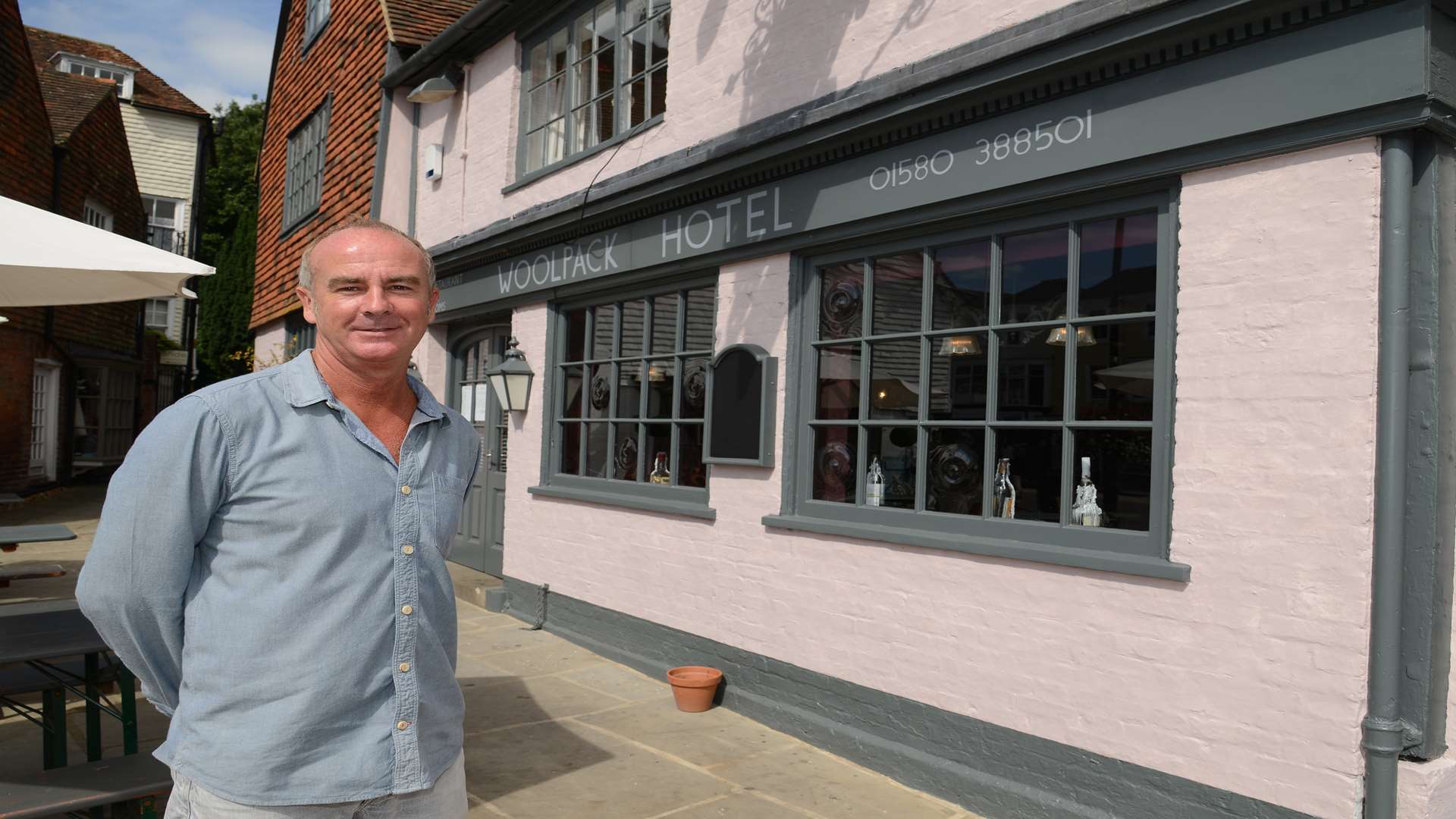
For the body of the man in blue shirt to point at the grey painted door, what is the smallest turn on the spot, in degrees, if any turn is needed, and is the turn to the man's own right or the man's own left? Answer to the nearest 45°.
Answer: approximately 135° to the man's own left

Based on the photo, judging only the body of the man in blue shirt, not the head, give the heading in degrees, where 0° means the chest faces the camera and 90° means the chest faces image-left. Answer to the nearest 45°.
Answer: approximately 315°

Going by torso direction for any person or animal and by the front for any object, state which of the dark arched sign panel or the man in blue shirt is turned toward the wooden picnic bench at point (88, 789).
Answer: the dark arched sign panel

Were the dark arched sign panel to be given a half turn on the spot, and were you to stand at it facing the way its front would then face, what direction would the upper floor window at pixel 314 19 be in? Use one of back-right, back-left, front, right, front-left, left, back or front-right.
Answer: left

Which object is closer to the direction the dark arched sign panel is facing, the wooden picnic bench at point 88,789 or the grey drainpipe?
the wooden picnic bench

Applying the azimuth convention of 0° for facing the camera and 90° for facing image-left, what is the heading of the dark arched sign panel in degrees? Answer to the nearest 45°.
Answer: approximately 45°

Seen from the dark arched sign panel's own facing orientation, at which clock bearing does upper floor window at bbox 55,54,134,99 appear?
The upper floor window is roughly at 3 o'clock from the dark arched sign panel.

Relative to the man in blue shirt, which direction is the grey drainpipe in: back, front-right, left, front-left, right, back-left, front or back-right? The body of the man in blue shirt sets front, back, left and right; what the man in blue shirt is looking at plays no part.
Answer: front-left

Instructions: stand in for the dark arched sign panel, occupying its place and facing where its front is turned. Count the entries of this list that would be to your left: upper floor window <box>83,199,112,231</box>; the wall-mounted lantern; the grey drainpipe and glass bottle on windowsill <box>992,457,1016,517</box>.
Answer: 2

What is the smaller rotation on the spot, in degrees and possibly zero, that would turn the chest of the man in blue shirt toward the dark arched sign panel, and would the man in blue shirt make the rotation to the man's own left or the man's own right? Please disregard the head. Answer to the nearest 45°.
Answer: approximately 90° to the man's own left
